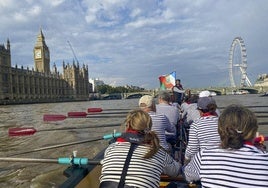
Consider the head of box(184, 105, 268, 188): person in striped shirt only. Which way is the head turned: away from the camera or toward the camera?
away from the camera

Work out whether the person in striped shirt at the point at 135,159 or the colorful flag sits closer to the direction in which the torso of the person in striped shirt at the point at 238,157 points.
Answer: the colorful flag

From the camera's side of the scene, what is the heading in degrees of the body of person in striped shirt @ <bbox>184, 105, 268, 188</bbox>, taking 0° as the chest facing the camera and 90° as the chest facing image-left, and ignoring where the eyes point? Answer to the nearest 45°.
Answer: approximately 180°

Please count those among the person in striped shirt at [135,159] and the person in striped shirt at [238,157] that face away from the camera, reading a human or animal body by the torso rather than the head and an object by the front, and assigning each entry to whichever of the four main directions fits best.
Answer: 2

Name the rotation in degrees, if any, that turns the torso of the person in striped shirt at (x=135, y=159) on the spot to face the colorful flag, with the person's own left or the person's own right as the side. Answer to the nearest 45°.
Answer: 0° — they already face it

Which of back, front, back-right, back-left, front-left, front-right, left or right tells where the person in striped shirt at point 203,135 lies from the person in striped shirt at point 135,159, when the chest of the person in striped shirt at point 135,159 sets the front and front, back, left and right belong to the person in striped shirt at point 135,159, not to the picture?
front-right

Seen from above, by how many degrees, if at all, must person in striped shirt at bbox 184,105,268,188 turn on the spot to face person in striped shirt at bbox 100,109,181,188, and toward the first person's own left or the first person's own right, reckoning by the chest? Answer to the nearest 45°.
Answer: approximately 90° to the first person's own left

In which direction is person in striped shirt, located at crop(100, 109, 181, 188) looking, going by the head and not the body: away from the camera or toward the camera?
away from the camera

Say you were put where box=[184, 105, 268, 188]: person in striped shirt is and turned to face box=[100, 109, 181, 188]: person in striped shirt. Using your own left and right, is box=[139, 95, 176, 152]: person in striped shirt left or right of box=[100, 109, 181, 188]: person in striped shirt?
right

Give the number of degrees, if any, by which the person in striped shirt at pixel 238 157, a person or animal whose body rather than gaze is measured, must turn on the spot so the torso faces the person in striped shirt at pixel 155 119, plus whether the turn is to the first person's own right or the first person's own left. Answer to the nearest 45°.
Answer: approximately 45° to the first person's own left

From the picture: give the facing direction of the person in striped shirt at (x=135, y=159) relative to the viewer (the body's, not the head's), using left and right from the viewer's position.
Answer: facing away from the viewer
